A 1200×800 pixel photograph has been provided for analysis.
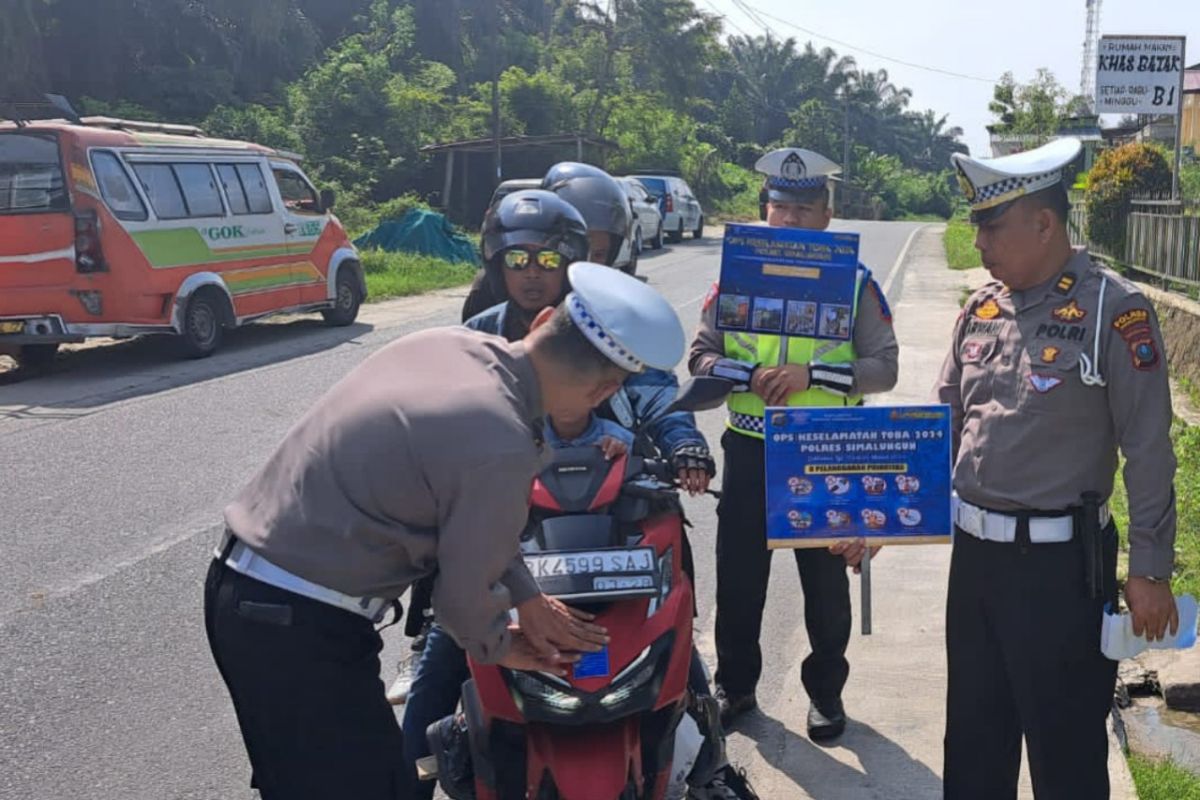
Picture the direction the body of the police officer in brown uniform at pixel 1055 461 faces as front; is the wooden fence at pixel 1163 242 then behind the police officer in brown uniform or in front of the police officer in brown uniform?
behind

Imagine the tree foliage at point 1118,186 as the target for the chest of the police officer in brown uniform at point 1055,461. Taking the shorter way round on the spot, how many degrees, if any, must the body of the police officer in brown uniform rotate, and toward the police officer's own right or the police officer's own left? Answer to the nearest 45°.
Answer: approximately 135° to the police officer's own right

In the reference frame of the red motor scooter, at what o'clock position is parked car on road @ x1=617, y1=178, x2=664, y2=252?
The parked car on road is roughly at 6 o'clock from the red motor scooter.

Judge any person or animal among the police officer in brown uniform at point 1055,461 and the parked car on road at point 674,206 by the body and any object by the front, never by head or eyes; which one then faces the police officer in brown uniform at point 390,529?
the police officer in brown uniform at point 1055,461

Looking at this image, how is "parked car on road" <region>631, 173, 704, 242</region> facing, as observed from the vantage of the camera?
facing away from the viewer and to the right of the viewer

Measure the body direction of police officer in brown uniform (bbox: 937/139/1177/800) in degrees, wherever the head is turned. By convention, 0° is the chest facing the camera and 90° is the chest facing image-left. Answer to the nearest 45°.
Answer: approximately 45°

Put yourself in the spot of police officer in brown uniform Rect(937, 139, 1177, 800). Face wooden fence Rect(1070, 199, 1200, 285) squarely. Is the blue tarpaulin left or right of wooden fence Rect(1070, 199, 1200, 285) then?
left

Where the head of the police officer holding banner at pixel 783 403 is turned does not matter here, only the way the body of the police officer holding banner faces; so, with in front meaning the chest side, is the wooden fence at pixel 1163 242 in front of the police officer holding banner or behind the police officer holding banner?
behind

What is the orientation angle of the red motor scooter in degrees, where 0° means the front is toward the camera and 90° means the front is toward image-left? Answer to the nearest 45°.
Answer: approximately 0°

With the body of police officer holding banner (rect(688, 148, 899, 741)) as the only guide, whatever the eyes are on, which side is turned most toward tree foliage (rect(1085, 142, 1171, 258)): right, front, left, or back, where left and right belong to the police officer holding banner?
back

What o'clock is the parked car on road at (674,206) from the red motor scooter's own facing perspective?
The parked car on road is roughly at 6 o'clock from the red motor scooter.

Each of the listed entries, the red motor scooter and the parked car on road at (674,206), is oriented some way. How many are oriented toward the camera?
1

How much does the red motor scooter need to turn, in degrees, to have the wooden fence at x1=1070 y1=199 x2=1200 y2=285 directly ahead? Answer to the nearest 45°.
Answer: approximately 135° to its left

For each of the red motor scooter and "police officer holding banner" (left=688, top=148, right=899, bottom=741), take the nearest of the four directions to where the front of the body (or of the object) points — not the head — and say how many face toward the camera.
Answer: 2
